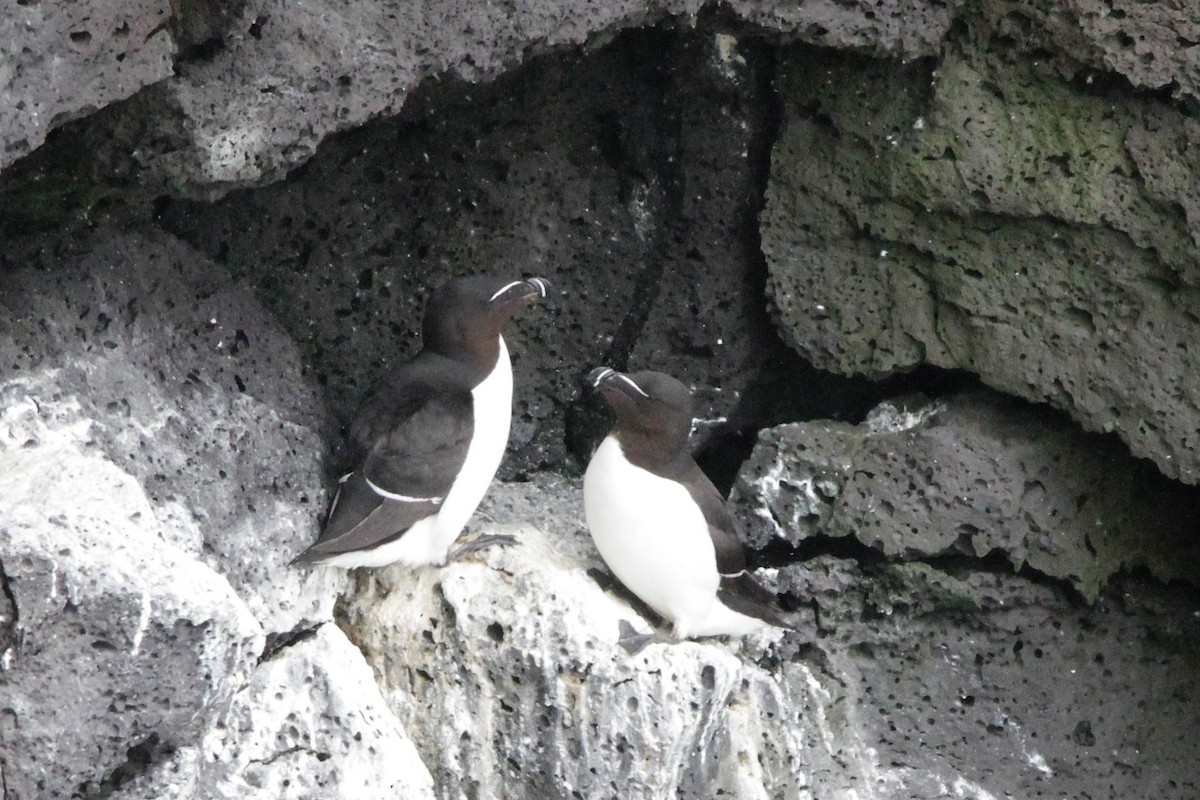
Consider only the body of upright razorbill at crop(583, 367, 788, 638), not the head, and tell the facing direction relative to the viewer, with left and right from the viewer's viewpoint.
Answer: facing the viewer and to the left of the viewer

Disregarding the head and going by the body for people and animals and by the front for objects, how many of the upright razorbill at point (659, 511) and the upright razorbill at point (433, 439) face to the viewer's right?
1

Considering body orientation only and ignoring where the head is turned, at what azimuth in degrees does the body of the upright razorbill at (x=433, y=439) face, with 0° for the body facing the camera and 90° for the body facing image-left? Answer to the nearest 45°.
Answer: approximately 270°
